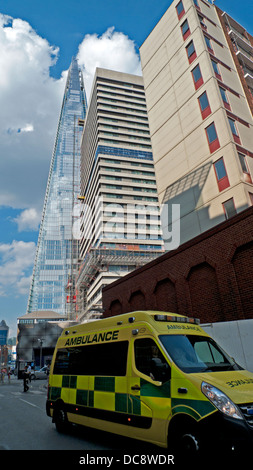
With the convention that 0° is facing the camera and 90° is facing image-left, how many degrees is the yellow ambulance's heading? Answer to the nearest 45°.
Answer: approximately 315°
